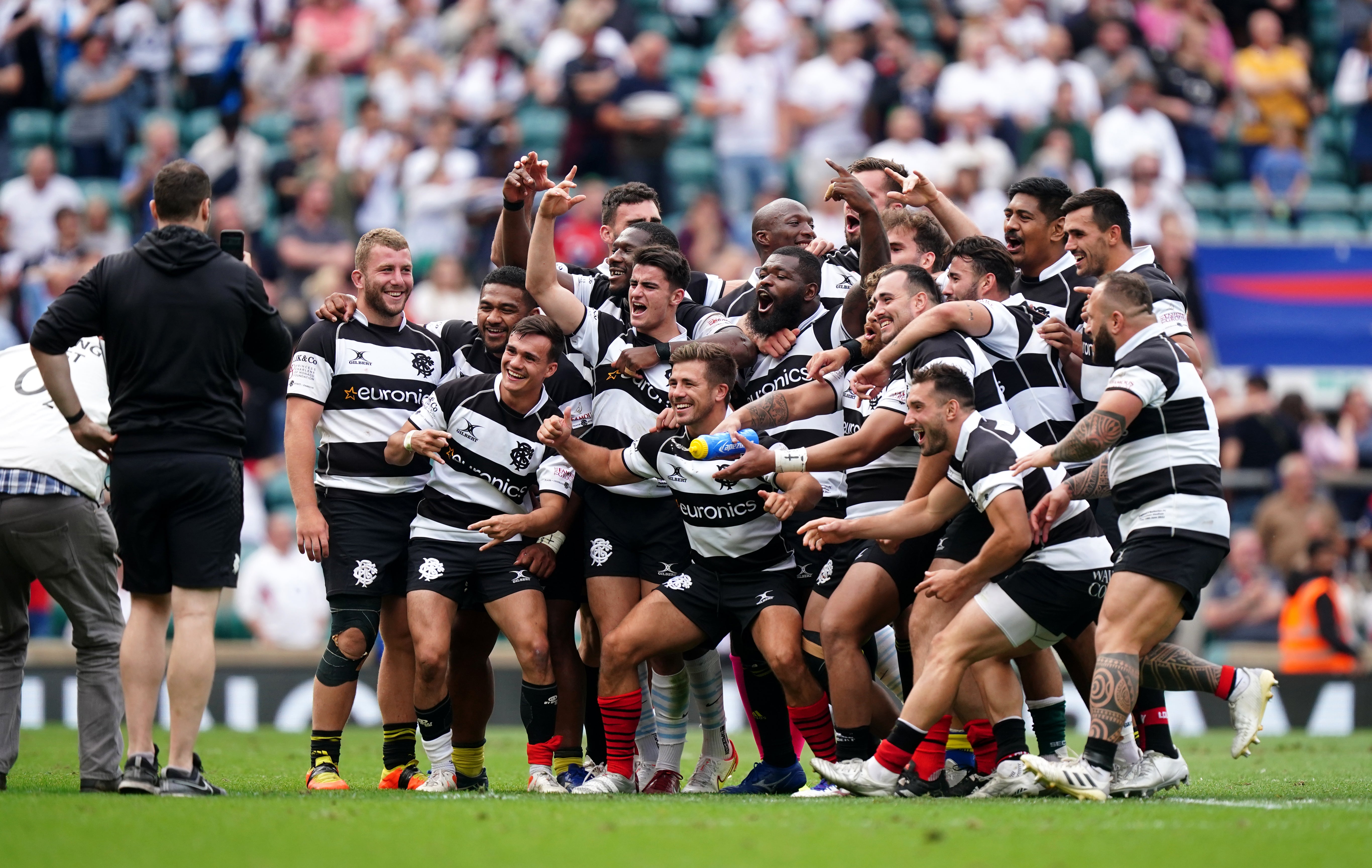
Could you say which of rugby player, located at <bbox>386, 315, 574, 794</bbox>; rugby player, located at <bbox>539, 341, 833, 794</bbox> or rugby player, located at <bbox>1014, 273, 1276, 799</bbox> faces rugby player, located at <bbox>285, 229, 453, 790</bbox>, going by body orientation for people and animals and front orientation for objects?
rugby player, located at <bbox>1014, 273, 1276, 799</bbox>

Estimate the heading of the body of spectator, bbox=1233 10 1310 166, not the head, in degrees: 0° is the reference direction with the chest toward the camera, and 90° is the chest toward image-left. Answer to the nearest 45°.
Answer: approximately 0°

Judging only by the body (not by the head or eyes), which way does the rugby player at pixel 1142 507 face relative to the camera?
to the viewer's left

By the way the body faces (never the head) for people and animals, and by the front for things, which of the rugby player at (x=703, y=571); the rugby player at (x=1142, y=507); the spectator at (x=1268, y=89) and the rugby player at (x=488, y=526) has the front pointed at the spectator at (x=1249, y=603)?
the spectator at (x=1268, y=89)

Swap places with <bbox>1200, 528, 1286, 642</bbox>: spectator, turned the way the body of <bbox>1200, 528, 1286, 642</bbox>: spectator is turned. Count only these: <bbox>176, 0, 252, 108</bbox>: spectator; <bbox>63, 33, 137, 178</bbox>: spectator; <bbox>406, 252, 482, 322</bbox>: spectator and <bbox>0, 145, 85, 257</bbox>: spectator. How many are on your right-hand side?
4

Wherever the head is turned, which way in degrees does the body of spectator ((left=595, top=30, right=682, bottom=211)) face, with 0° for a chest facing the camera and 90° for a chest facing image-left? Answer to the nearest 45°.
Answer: approximately 0°

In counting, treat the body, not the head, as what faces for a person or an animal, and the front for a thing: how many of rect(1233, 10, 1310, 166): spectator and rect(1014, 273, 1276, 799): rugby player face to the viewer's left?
1

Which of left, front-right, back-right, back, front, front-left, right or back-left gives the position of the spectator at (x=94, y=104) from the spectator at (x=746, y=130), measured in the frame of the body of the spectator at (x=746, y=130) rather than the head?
right

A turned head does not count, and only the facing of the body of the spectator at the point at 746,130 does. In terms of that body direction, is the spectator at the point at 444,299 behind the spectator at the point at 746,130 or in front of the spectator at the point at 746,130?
in front
